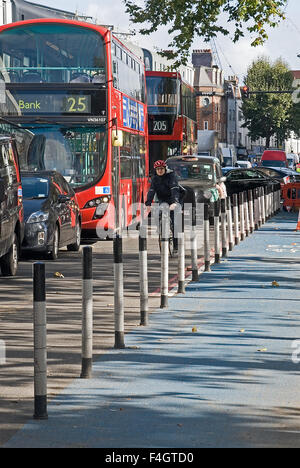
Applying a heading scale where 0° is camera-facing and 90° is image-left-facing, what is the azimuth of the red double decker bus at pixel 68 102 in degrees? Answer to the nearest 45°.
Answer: approximately 0°

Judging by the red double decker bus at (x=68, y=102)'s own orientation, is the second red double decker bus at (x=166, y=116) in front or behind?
behind

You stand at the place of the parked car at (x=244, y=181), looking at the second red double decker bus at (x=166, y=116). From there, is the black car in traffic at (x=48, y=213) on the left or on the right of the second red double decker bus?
left

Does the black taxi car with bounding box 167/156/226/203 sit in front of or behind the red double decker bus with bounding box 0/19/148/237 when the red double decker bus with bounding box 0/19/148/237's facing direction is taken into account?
behind

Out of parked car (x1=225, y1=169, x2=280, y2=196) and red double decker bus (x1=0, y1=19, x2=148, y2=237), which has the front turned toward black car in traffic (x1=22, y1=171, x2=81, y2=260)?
the red double decker bus

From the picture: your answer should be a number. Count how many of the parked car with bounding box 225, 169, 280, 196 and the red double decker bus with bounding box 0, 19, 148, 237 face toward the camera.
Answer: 1

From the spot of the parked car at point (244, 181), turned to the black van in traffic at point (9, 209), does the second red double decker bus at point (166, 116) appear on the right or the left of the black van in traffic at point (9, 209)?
right
